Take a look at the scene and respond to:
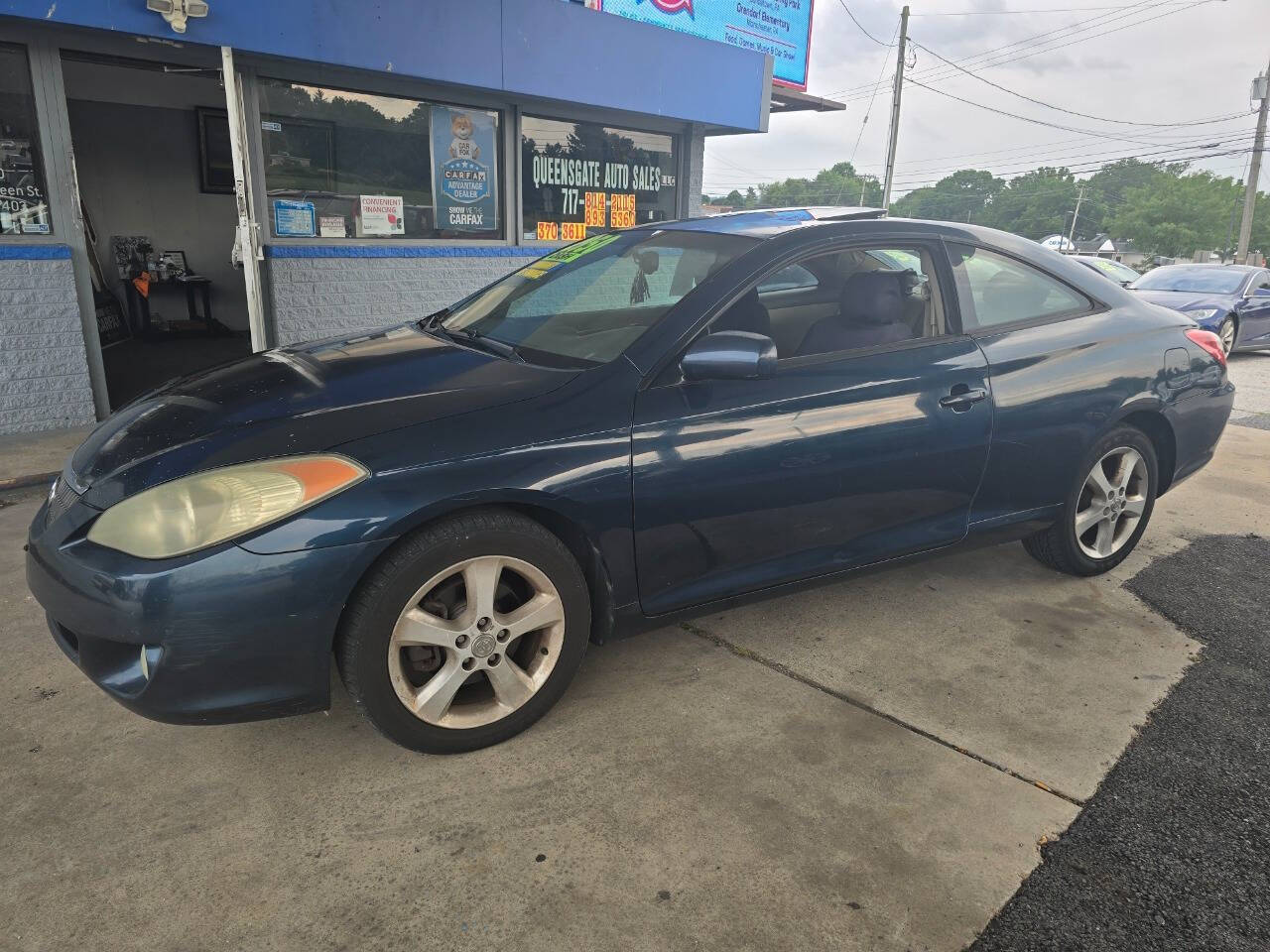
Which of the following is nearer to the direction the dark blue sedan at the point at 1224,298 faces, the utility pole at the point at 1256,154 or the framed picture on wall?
the framed picture on wall

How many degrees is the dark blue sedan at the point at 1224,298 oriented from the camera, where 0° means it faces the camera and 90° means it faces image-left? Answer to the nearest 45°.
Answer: approximately 45°

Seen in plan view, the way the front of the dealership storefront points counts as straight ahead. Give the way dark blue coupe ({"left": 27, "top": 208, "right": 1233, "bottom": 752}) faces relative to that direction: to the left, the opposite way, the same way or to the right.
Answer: to the right

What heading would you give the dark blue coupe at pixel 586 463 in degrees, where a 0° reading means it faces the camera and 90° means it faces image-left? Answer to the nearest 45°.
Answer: approximately 45°

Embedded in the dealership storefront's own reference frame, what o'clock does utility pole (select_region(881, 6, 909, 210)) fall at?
The utility pole is roughly at 9 o'clock from the dealership storefront.

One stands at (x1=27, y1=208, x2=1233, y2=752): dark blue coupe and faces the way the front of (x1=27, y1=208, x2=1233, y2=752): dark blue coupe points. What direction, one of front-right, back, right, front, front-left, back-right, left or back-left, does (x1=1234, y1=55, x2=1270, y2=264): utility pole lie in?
back

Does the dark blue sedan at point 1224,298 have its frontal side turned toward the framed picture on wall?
yes

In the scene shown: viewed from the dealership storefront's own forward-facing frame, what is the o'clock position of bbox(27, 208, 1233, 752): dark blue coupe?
The dark blue coupe is roughly at 1 o'clock from the dealership storefront.

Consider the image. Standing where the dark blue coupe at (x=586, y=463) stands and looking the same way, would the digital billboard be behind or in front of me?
behind
